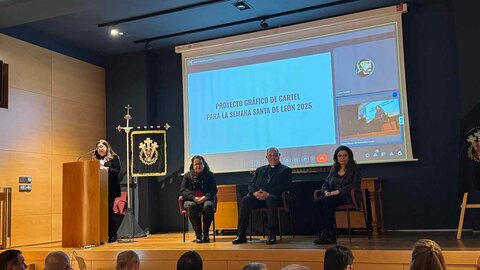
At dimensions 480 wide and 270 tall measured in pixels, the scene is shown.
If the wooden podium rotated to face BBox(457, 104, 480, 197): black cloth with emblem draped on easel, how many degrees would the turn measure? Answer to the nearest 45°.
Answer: approximately 90° to its left

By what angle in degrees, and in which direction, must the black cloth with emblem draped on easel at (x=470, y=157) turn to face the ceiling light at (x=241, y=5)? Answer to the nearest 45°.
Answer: approximately 45° to its right

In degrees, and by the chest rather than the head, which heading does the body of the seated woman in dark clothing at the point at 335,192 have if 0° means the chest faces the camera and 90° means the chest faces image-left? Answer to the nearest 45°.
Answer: approximately 45°

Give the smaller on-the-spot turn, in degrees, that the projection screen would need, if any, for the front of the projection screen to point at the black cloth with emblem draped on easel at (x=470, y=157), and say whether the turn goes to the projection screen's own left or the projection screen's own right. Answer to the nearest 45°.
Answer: approximately 90° to the projection screen's own left

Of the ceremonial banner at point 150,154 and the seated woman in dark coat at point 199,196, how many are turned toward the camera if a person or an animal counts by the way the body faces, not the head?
2

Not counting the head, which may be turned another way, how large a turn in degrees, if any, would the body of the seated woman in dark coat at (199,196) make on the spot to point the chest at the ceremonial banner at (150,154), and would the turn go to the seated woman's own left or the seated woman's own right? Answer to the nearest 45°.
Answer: approximately 135° to the seated woman's own right

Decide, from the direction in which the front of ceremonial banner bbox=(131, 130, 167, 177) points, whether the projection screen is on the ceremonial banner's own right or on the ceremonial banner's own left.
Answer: on the ceremonial banner's own left

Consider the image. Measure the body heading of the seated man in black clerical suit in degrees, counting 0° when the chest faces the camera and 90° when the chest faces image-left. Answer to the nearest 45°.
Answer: approximately 45°
